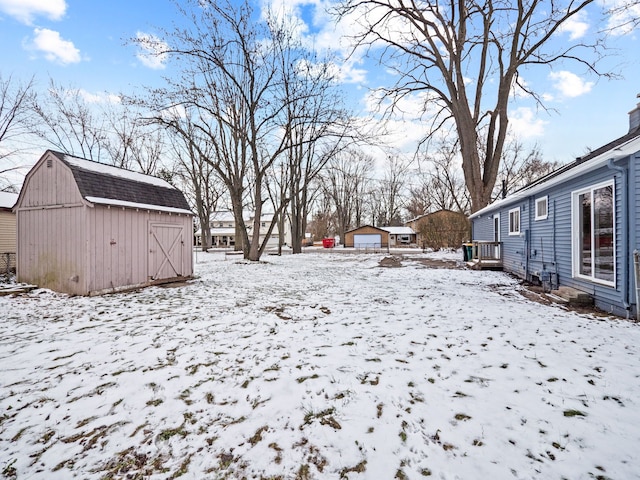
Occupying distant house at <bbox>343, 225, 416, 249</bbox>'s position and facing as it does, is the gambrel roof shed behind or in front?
in front

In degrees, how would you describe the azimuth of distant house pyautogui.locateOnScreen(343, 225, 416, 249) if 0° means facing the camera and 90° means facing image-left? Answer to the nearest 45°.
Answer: approximately 0°

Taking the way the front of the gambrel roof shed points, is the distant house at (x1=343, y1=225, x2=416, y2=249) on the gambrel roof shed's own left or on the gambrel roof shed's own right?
on the gambrel roof shed's own left

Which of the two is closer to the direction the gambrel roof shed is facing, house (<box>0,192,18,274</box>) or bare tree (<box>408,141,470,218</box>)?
the bare tree

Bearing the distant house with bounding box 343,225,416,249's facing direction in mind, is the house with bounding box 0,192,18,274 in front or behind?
in front

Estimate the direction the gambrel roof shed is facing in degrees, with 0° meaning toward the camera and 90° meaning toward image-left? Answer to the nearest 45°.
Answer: approximately 315°

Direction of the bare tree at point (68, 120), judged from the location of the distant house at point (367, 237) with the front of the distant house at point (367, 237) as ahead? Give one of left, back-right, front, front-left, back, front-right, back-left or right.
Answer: front-right

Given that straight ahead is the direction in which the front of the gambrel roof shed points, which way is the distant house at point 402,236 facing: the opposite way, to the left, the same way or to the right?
to the right

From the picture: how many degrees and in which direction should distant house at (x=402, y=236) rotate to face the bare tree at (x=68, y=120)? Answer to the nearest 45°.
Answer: approximately 45° to its right

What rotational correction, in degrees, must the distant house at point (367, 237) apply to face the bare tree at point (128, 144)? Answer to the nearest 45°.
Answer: approximately 45° to its right
